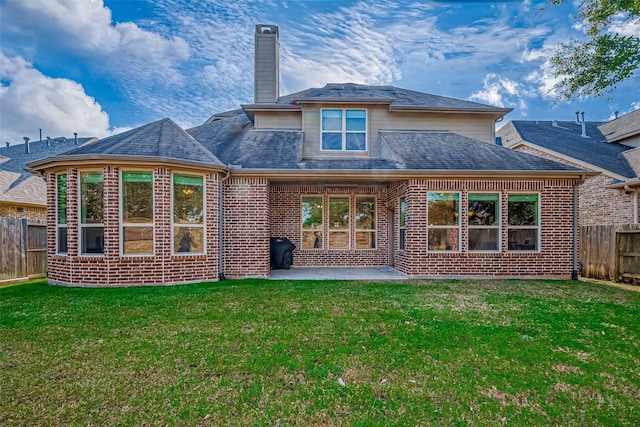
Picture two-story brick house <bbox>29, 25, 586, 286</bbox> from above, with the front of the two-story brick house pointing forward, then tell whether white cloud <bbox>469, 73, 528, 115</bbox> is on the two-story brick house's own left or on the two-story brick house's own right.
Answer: on the two-story brick house's own right

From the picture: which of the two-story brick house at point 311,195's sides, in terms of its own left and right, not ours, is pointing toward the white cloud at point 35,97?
left

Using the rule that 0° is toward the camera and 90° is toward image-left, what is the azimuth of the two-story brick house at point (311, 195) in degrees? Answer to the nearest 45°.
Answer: approximately 180°

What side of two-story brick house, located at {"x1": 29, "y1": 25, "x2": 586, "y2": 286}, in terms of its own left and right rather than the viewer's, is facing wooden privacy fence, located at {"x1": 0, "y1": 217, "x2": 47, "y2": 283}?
left

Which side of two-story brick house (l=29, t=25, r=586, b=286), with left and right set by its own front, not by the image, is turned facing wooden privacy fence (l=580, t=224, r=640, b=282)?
right

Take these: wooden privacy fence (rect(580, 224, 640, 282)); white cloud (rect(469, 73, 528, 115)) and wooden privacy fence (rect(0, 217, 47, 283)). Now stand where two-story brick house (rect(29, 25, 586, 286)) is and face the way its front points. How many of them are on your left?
1

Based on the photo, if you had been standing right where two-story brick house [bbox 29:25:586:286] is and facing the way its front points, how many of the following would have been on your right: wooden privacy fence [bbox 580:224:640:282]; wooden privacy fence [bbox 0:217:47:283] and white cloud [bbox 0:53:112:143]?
1

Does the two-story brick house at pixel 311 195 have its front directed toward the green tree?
no
